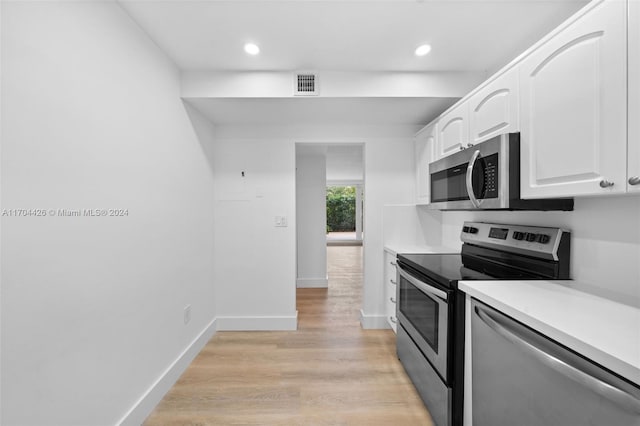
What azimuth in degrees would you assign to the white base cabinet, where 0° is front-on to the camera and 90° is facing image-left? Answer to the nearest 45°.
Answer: approximately 90°

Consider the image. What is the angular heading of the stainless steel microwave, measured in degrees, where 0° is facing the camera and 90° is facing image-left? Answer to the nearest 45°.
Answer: approximately 45°

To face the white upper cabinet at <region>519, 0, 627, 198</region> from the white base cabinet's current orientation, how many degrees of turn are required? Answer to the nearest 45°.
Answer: approximately 135° to its left

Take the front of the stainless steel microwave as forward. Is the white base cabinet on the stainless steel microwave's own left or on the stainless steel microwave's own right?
on the stainless steel microwave's own right

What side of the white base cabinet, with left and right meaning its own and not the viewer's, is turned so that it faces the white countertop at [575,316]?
left

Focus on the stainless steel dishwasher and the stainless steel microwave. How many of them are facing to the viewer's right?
0

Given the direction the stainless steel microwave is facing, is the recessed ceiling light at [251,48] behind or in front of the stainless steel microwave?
in front
